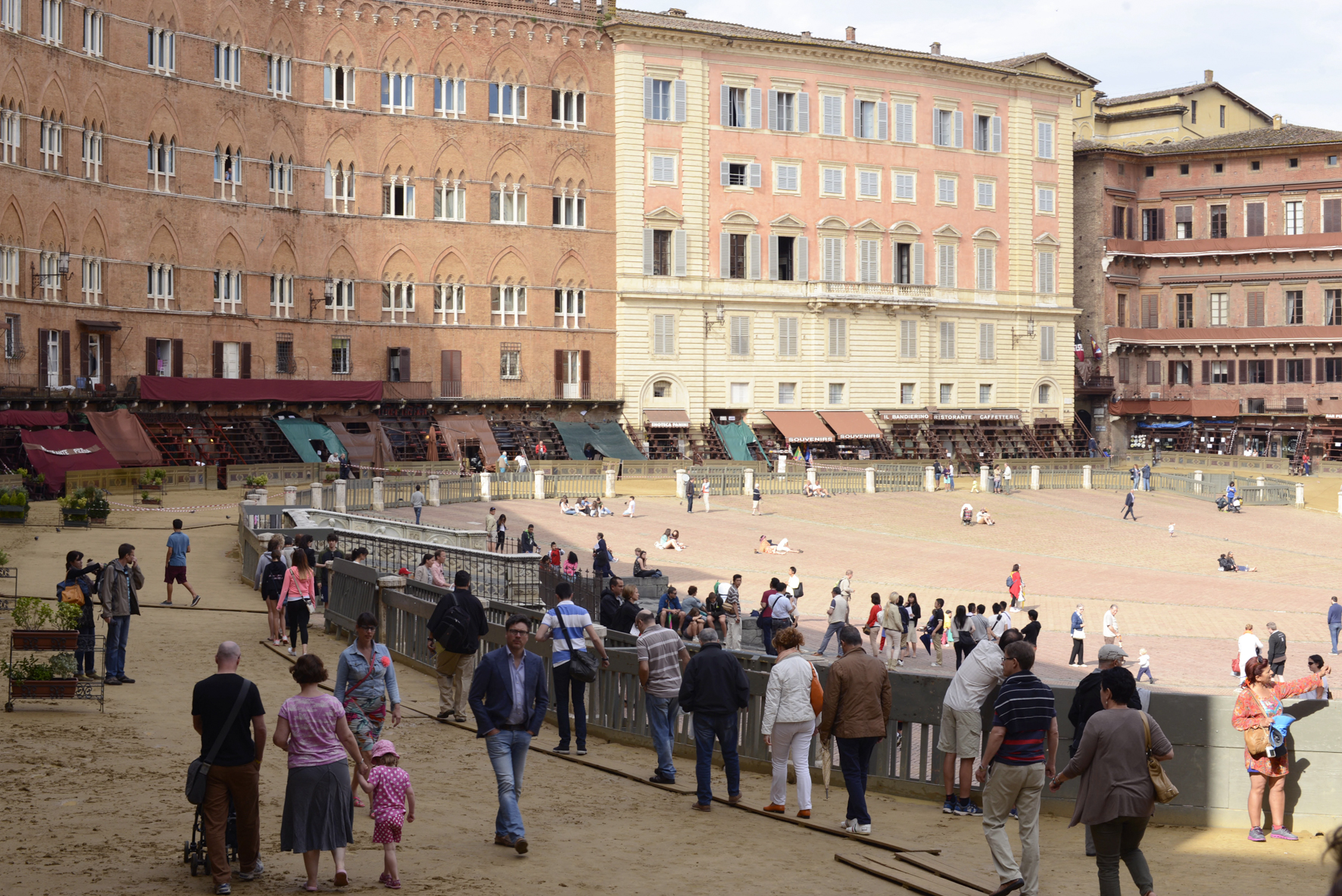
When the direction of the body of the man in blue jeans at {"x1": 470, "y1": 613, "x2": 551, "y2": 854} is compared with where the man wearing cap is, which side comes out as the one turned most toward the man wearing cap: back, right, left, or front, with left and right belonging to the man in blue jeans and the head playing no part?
left

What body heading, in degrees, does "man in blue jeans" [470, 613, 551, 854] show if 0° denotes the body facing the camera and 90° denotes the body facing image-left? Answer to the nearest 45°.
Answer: approximately 0°

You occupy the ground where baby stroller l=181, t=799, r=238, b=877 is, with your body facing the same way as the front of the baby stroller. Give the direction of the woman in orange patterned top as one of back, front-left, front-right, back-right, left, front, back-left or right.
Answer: back-right

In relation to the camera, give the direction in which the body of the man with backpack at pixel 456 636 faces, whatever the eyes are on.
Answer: away from the camera

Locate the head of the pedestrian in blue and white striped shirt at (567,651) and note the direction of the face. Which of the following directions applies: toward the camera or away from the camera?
away from the camera

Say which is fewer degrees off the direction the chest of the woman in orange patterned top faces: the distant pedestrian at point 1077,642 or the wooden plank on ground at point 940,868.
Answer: the wooden plank on ground

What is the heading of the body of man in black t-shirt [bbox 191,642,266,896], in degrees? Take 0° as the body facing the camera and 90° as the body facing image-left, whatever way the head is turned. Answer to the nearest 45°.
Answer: approximately 180°

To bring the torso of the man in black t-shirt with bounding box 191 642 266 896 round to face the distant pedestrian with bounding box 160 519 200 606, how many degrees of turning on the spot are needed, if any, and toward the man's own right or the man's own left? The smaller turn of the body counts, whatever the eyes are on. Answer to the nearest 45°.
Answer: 0° — they already face them

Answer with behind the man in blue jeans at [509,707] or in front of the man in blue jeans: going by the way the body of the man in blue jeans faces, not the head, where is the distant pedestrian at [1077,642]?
behind

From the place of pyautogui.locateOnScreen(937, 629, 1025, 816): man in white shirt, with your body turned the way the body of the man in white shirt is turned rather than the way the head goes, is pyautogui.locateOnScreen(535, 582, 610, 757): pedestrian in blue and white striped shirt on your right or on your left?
on your left

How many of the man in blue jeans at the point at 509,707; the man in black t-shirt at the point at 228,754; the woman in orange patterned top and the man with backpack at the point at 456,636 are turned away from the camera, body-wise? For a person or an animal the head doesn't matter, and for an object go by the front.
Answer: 2

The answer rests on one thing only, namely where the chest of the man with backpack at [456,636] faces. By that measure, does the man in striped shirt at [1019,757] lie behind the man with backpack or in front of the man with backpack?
behind

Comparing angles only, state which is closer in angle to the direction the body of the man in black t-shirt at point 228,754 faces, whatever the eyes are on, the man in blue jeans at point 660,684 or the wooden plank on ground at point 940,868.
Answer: the man in blue jeans

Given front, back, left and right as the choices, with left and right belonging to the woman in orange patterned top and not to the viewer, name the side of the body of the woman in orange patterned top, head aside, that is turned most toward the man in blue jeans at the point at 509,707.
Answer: right

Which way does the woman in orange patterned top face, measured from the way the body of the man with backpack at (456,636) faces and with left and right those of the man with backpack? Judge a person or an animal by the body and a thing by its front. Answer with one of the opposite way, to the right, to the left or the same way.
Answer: the opposite way
